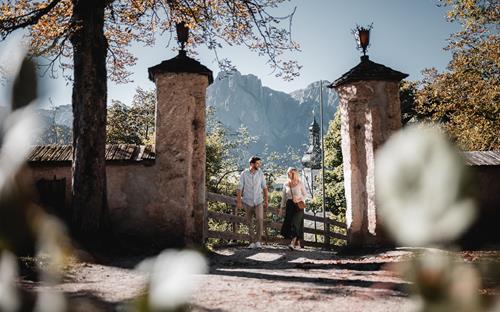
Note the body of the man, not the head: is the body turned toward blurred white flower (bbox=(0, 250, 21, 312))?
yes

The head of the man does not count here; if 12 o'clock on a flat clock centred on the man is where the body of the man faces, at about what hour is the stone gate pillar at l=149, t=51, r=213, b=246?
The stone gate pillar is roughly at 2 o'clock from the man.

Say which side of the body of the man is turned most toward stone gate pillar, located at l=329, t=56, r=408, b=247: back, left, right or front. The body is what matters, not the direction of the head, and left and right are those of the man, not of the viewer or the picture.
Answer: left

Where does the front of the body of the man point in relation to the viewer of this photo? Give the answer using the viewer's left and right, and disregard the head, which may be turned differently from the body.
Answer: facing the viewer

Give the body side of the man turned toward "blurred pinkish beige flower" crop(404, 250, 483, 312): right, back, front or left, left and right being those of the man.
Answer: front

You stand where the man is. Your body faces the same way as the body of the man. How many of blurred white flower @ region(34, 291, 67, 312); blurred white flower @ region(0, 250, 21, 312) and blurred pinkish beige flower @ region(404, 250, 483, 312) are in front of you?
3

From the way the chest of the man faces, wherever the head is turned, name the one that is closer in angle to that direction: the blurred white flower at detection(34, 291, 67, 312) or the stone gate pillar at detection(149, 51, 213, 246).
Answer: the blurred white flower

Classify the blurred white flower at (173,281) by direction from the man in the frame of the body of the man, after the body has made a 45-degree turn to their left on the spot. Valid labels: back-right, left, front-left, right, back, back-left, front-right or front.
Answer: front-right

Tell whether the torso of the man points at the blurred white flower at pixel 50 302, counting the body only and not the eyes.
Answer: yes

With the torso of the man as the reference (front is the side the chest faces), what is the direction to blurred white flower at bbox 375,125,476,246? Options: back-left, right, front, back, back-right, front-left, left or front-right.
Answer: front
